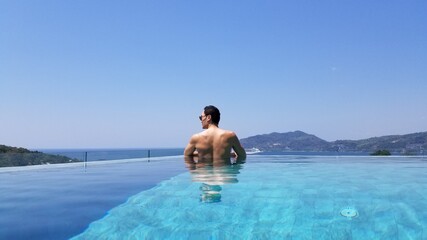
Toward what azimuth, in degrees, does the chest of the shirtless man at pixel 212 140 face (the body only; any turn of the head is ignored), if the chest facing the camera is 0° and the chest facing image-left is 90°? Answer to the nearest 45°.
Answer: approximately 180°

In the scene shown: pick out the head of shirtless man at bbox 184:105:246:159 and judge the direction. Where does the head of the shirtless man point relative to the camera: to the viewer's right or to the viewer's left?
to the viewer's left
